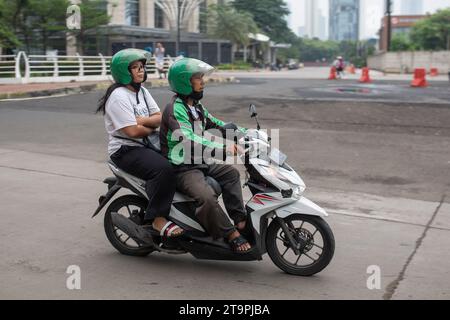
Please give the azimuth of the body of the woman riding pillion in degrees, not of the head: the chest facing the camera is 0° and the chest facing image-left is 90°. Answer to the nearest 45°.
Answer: approximately 315°

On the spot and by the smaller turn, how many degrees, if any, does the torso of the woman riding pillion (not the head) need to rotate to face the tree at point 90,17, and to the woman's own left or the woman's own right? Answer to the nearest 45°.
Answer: approximately 135° to the woman's own left

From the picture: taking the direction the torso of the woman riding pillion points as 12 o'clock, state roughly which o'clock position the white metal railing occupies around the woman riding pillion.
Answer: The white metal railing is roughly at 7 o'clock from the woman riding pillion.

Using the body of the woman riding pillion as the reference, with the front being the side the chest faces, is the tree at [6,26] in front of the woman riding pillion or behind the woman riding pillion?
behind

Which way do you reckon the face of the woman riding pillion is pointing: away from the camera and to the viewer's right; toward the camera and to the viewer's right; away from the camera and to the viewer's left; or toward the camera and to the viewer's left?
toward the camera and to the viewer's right
